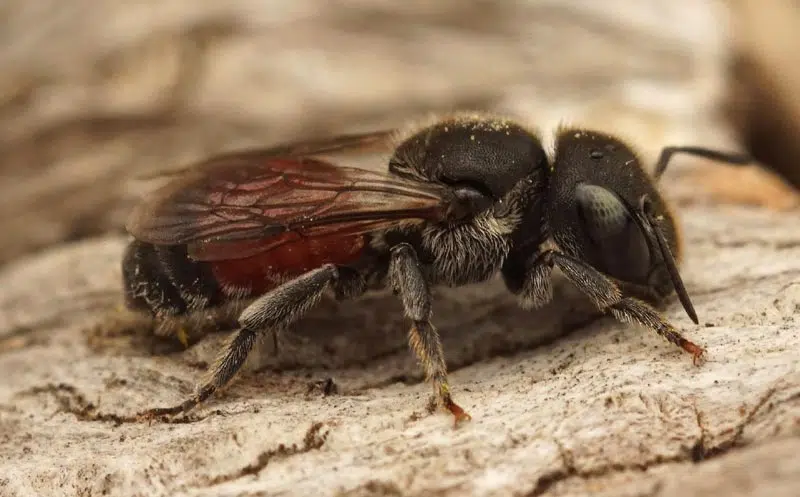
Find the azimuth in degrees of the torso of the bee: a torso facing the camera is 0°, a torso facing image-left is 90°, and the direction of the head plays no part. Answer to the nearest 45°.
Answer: approximately 270°
